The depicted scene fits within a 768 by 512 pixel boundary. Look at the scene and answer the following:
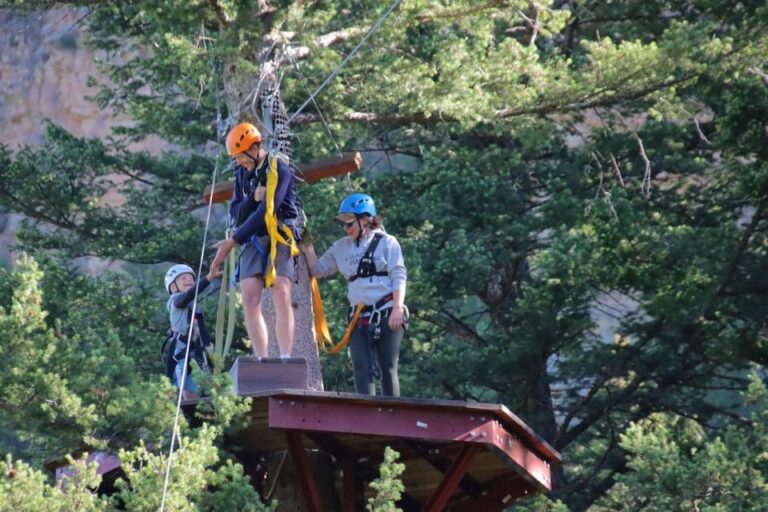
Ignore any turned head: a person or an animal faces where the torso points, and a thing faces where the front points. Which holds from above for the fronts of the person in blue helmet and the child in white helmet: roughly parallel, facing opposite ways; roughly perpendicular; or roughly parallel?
roughly perpendicular

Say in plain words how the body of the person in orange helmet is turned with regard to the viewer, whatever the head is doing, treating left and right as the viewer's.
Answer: facing the viewer and to the left of the viewer

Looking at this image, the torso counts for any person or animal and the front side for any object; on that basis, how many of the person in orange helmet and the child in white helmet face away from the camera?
0

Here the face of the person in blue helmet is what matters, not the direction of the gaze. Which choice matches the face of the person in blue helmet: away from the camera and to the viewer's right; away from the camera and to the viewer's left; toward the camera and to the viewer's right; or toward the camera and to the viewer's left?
toward the camera and to the viewer's left

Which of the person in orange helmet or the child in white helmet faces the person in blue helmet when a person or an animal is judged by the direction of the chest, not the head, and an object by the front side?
the child in white helmet

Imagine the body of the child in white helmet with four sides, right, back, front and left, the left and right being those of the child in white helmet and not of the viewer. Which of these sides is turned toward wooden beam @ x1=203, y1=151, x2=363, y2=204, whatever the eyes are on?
front

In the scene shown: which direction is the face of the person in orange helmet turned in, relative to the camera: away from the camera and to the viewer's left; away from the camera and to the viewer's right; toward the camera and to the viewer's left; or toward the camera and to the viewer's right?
toward the camera and to the viewer's left

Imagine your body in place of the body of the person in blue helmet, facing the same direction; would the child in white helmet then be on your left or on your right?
on your right

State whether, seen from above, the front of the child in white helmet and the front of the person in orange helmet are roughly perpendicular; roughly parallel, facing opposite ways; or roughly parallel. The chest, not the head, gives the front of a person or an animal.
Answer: roughly perpendicular

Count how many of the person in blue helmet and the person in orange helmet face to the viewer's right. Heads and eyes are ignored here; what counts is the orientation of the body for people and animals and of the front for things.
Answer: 0

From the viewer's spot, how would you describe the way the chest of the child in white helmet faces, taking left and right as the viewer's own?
facing the viewer and to the right of the viewer
